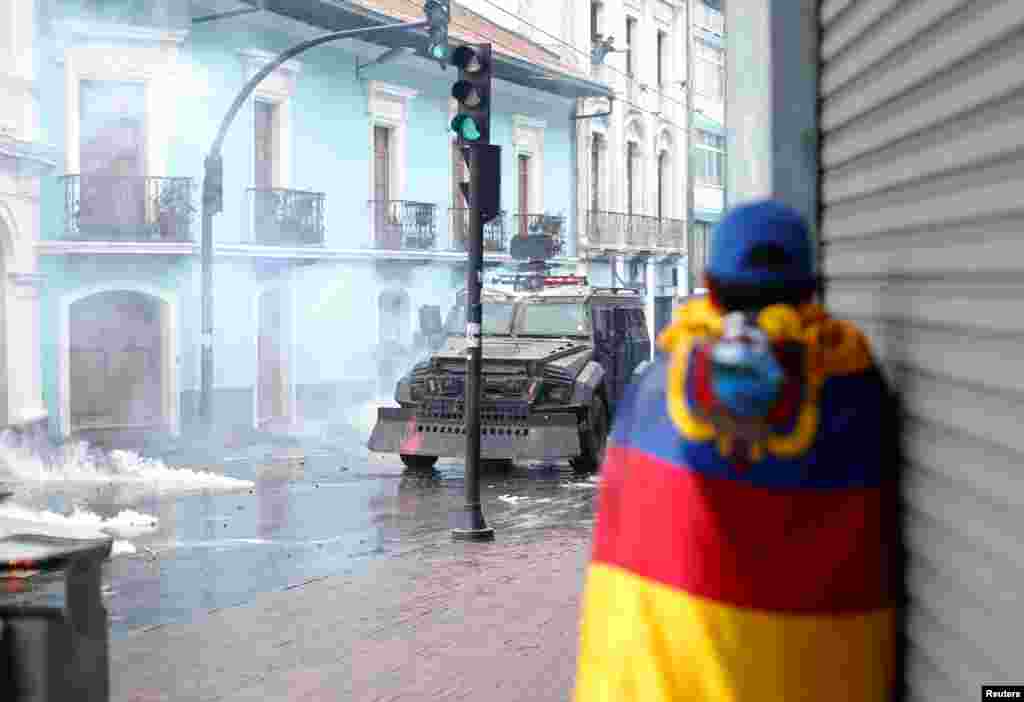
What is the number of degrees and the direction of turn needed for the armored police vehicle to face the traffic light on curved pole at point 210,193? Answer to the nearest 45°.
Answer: approximately 90° to its right

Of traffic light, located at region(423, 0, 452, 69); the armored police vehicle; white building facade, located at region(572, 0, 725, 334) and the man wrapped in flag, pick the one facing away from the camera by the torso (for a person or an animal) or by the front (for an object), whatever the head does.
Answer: the man wrapped in flag

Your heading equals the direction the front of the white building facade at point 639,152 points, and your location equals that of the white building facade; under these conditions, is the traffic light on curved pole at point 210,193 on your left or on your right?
on your right

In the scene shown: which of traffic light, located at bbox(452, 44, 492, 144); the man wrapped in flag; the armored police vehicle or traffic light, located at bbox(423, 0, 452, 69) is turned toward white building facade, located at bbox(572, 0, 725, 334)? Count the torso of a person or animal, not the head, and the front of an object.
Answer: the man wrapped in flag

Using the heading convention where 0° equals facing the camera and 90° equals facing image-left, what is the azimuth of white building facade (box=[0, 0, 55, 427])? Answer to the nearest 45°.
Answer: approximately 315°

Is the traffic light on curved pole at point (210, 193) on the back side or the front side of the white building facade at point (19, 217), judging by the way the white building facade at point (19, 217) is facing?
on the front side

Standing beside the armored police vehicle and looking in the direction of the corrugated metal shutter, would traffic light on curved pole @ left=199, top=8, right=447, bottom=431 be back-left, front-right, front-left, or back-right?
back-right

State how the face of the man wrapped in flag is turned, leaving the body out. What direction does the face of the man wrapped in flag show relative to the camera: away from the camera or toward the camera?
away from the camera

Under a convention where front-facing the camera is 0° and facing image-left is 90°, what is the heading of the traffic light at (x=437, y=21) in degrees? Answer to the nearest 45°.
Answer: approximately 45°

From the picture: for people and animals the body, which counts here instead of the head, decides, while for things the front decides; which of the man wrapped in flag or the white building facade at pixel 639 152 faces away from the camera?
the man wrapped in flag

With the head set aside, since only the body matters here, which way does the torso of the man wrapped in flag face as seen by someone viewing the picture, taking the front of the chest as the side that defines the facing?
away from the camera

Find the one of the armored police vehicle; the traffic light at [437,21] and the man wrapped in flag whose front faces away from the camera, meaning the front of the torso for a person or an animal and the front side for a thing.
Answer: the man wrapped in flag

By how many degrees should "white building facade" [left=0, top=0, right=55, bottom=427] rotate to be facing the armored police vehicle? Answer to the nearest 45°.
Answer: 0° — it already faces it
